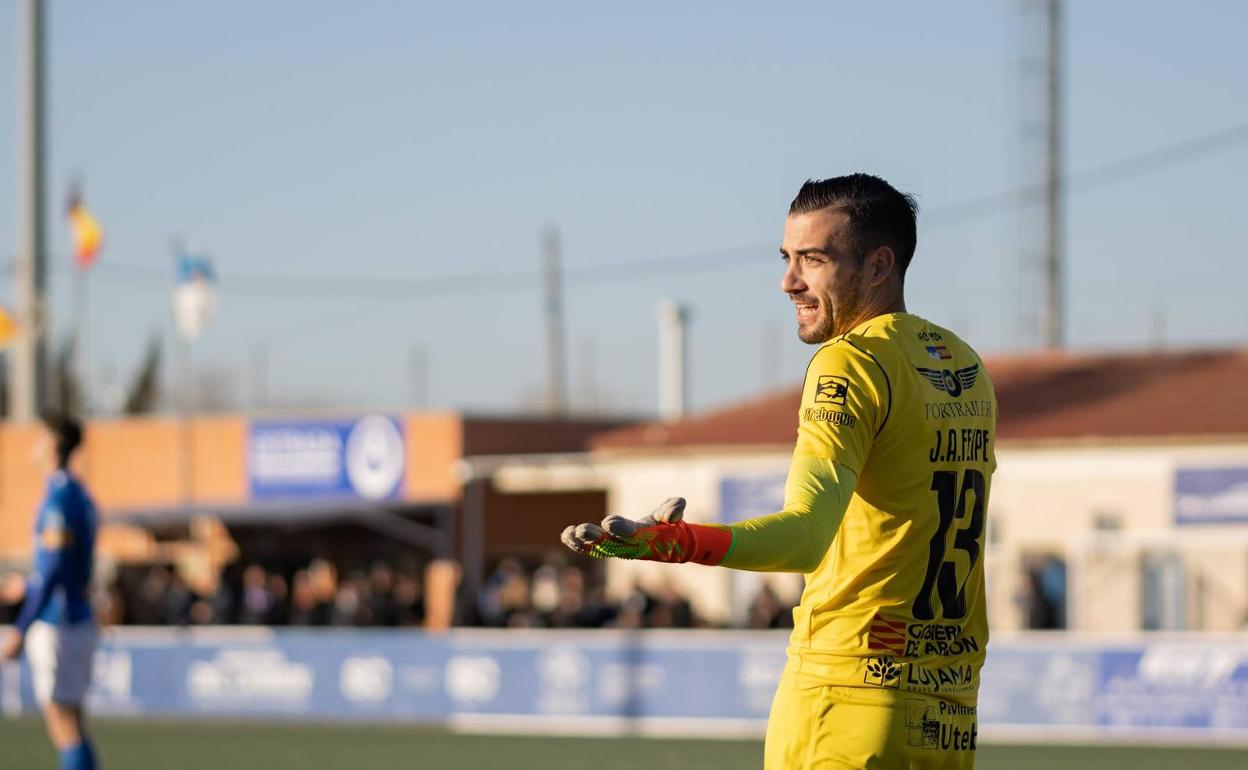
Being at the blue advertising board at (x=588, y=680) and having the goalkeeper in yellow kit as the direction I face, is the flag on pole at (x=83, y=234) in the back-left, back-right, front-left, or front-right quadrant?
back-right

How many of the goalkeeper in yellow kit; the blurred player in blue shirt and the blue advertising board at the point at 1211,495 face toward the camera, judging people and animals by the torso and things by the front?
1

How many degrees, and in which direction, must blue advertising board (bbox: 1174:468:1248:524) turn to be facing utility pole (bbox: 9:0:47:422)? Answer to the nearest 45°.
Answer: approximately 90° to its right

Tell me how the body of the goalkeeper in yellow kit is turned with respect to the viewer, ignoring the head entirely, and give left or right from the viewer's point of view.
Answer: facing away from the viewer and to the left of the viewer

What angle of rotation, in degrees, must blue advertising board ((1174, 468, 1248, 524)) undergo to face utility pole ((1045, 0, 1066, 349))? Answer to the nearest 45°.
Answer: approximately 180°

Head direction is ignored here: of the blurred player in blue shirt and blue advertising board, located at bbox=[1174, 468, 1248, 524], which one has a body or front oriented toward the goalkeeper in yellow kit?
the blue advertising board

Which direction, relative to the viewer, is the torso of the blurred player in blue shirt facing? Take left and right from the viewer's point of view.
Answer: facing to the left of the viewer

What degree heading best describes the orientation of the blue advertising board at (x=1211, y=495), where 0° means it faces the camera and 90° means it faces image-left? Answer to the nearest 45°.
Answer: approximately 0°

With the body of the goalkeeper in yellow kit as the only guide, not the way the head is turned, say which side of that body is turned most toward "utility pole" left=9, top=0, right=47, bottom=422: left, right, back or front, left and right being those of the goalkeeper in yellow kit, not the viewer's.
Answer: front
